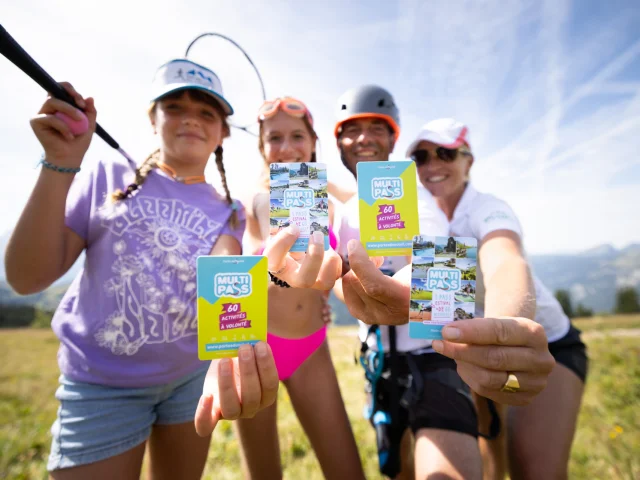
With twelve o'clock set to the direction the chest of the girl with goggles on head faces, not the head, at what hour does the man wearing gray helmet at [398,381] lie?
The man wearing gray helmet is roughly at 9 o'clock from the girl with goggles on head.

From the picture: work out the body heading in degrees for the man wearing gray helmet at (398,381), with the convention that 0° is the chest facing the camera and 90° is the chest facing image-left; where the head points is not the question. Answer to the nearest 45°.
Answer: approximately 0°

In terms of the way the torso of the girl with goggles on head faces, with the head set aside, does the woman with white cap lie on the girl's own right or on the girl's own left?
on the girl's own left

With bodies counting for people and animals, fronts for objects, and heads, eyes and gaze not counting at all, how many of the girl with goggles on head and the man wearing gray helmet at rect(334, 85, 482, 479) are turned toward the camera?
2

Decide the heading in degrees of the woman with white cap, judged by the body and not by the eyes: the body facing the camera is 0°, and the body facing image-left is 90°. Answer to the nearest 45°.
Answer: approximately 45°

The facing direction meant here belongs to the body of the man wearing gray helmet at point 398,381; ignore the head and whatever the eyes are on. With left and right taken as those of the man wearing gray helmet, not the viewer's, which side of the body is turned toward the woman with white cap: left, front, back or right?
left

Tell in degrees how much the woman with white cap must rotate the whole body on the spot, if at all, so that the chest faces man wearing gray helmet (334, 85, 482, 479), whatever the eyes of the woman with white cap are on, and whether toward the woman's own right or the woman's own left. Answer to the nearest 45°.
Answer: approximately 45° to the woman's own right
